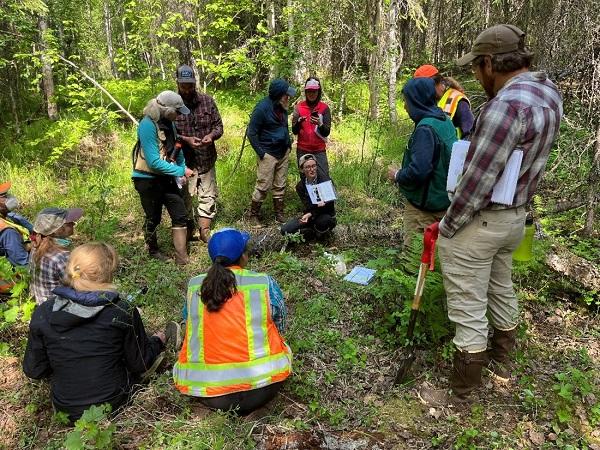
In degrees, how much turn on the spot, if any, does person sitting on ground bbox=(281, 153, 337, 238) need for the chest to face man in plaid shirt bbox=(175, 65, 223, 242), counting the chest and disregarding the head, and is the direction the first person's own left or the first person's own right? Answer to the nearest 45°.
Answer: approximately 90° to the first person's own right

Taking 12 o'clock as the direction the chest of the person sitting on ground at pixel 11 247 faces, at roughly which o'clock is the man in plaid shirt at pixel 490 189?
The man in plaid shirt is roughly at 2 o'clock from the person sitting on ground.

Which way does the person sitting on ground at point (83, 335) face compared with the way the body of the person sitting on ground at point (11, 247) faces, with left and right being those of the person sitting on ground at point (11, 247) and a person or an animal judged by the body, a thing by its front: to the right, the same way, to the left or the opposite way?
to the left

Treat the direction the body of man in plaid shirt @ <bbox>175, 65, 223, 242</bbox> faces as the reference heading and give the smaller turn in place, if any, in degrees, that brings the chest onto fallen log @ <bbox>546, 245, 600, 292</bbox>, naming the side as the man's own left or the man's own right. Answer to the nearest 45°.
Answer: approximately 45° to the man's own left

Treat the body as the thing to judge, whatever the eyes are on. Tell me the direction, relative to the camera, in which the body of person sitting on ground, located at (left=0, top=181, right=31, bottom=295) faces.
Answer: to the viewer's right

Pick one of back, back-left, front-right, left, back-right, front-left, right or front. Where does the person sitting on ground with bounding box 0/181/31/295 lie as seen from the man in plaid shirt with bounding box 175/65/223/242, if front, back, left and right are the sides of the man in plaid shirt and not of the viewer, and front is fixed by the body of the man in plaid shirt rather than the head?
front-right

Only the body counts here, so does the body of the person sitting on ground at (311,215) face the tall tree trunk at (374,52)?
no

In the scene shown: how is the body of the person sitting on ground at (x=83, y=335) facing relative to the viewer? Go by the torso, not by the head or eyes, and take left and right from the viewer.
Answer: facing away from the viewer

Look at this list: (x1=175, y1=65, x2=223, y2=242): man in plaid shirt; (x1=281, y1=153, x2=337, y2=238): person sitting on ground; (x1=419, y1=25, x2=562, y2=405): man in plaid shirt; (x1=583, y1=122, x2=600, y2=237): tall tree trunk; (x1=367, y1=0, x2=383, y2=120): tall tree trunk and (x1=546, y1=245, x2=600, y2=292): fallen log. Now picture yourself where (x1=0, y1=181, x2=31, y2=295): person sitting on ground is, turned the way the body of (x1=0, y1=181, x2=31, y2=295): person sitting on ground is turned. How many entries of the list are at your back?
0

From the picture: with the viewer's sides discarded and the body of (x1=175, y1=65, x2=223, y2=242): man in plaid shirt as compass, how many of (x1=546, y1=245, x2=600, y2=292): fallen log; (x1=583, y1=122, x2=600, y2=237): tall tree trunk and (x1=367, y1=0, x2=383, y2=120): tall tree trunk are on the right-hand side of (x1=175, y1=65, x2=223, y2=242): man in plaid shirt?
0

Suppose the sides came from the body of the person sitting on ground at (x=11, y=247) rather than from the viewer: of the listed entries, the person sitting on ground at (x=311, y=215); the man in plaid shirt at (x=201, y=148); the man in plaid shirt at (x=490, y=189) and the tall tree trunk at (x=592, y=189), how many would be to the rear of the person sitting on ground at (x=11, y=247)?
0

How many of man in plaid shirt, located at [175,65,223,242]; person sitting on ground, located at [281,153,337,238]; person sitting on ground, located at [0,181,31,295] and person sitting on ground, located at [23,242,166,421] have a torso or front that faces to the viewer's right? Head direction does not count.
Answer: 1

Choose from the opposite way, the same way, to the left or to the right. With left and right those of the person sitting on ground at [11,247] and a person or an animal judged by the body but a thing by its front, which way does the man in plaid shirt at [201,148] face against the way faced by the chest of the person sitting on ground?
to the right

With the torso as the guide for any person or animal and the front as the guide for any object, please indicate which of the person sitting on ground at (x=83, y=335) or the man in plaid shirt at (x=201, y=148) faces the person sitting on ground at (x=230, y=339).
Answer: the man in plaid shirt

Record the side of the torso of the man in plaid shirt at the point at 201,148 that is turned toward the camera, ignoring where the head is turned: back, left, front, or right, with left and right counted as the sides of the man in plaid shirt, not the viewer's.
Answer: front

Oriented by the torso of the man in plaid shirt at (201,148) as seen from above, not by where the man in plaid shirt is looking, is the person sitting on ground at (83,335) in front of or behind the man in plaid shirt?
in front

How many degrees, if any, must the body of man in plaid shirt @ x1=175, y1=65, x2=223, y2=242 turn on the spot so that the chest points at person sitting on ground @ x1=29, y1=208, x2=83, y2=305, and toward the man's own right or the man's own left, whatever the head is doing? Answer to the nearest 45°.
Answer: approximately 45° to the man's own right

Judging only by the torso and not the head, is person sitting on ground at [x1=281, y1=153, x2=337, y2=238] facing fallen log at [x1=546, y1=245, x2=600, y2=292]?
no

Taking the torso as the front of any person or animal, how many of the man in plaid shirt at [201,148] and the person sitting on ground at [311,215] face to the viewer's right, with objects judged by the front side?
0

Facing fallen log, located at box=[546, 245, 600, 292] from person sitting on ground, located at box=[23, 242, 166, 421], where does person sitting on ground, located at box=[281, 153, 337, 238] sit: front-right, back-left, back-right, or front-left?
front-left

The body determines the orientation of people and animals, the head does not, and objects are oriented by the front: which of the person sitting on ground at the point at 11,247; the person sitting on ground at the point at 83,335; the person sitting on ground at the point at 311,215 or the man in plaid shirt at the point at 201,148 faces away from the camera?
the person sitting on ground at the point at 83,335
